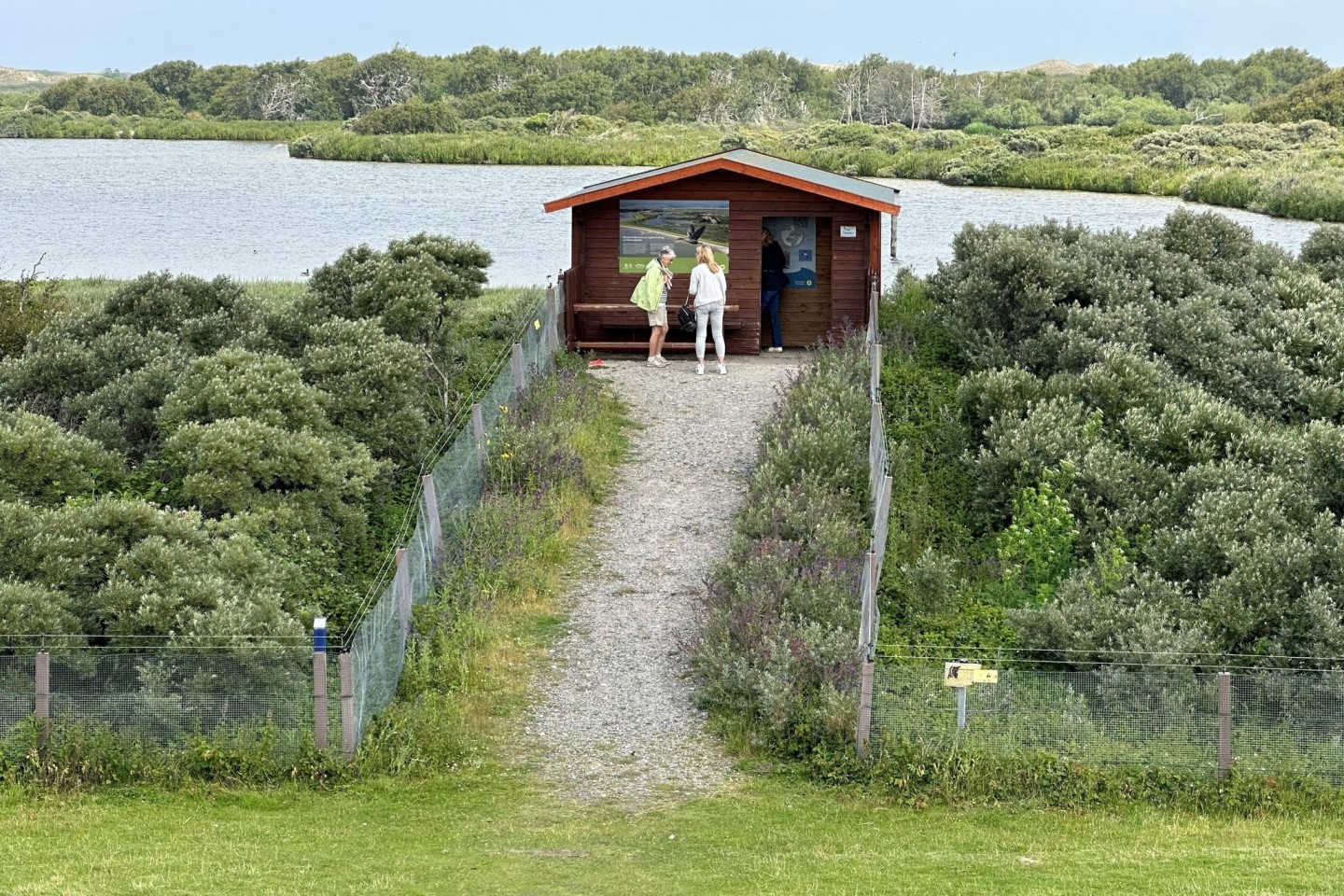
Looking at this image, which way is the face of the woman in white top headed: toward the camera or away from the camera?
away from the camera

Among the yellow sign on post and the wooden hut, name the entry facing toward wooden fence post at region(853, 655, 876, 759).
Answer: the wooden hut

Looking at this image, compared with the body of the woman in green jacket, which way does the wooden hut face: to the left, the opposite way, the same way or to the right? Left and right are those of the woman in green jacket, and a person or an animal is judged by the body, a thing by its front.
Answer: to the right

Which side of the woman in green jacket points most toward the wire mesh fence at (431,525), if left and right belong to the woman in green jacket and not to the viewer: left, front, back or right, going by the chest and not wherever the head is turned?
right

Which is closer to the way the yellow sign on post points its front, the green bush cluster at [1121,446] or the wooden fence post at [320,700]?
the wooden fence post

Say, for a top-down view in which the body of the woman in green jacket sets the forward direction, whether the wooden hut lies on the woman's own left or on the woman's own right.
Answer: on the woman's own left

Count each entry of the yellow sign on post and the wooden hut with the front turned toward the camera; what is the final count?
2

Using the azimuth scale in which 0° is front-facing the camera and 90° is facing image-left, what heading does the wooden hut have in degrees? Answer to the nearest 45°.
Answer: approximately 0°

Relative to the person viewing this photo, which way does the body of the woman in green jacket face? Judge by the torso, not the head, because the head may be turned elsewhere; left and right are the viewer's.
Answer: facing to the right of the viewer

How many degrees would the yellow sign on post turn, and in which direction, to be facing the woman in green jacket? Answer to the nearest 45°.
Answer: approximately 180°

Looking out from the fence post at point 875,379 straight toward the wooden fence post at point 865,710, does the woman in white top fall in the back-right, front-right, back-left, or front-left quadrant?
back-right

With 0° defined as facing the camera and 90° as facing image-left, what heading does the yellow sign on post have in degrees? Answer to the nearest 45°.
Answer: approximately 0°
